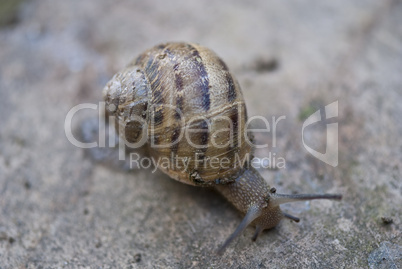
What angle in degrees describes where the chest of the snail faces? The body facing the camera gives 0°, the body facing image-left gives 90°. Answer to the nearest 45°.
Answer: approximately 315°
